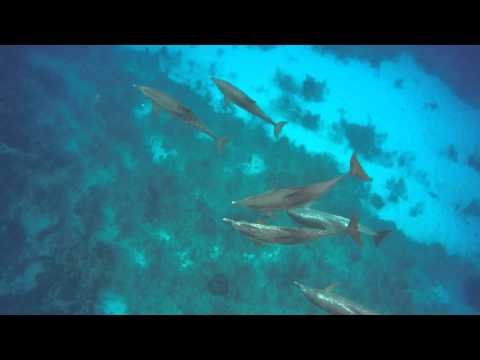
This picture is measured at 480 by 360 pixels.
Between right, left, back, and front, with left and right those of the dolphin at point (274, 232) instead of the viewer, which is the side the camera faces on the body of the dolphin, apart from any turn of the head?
left

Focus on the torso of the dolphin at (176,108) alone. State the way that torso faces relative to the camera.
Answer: to the viewer's left

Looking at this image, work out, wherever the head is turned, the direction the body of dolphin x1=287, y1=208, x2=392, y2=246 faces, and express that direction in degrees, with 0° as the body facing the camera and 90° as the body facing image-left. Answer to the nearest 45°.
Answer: approximately 90°

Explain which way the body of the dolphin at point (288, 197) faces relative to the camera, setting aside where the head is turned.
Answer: to the viewer's left

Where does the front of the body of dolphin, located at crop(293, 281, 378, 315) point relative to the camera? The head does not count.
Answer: to the viewer's left

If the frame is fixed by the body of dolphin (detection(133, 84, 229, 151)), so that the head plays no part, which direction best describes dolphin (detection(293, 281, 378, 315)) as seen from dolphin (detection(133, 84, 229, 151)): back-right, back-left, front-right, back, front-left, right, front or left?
back-left

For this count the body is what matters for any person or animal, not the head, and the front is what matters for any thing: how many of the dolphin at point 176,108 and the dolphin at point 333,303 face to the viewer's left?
2
